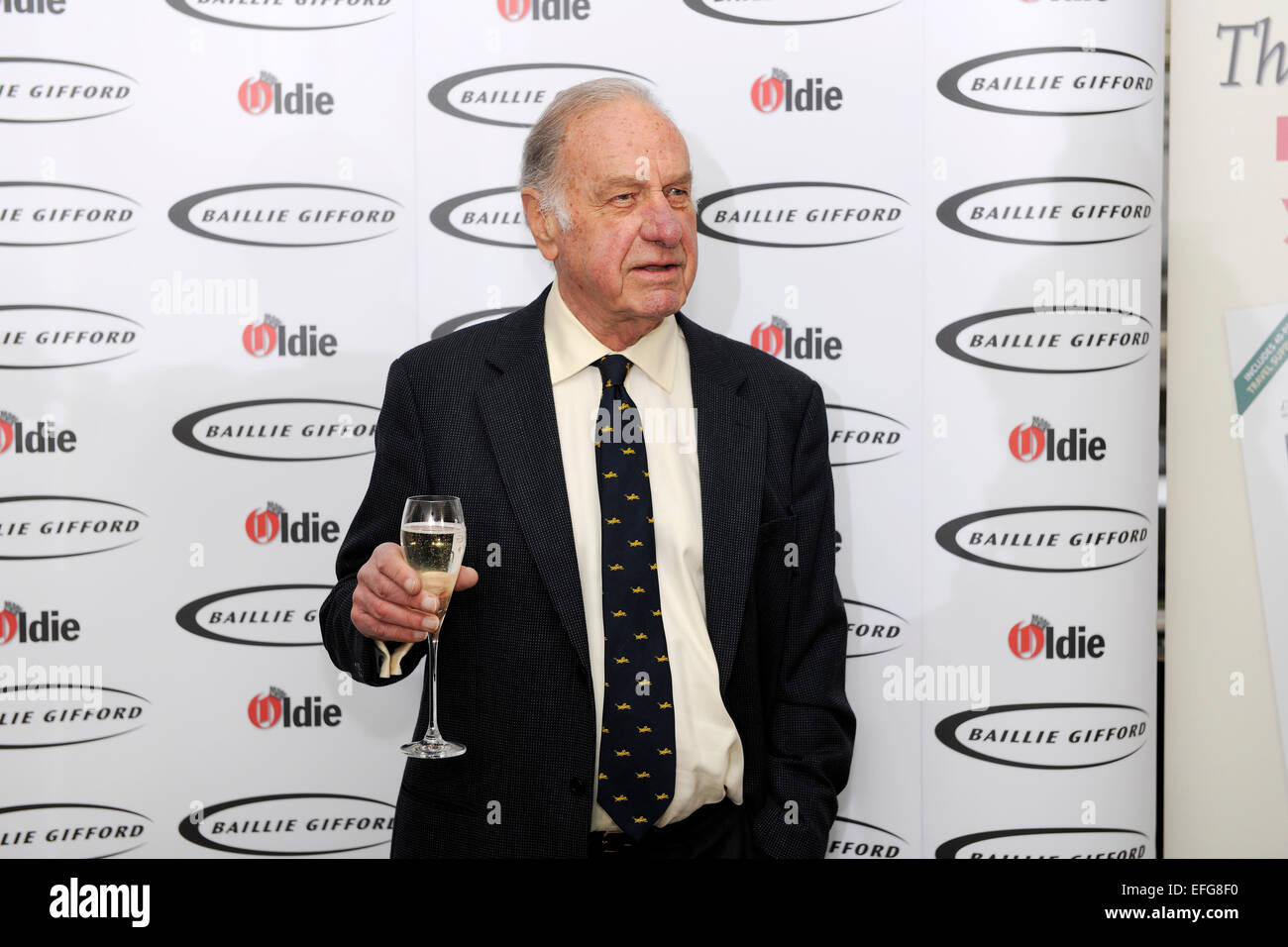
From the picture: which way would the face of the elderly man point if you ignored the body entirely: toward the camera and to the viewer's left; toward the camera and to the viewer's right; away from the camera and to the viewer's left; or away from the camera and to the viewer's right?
toward the camera and to the viewer's right

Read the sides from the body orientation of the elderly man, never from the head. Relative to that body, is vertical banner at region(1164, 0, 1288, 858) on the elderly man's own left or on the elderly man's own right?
on the elderly man's own left

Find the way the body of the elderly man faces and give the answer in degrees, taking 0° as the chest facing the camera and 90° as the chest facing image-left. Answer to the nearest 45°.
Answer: approximately 0°

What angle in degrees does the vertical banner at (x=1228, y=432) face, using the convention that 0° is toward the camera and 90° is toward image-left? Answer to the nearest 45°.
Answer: approximately 0°

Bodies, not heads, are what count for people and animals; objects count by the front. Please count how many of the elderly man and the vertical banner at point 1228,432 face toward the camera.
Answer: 2

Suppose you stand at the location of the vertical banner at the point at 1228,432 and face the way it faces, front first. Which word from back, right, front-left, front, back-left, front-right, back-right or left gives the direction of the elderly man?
front-right
